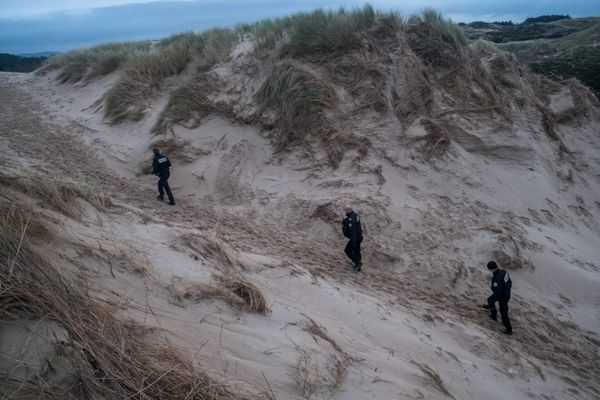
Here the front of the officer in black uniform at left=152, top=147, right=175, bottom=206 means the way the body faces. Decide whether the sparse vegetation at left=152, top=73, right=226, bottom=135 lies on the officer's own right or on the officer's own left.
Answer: on the officer's own right

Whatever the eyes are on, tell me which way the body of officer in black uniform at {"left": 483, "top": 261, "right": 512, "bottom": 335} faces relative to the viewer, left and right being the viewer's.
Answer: facing away from the viewer and to the left of the viewer

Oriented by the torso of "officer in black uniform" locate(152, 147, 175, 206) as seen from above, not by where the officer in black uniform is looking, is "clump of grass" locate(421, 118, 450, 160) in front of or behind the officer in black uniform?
behind

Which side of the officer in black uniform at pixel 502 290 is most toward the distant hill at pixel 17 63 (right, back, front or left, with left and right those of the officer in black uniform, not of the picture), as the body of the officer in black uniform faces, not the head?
front

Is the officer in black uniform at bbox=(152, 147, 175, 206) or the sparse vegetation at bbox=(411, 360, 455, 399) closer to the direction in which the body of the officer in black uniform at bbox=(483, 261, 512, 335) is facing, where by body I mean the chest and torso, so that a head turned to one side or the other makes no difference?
the officer in black uniform

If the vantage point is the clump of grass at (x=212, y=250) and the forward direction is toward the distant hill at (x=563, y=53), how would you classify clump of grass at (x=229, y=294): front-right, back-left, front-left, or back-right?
back-right
